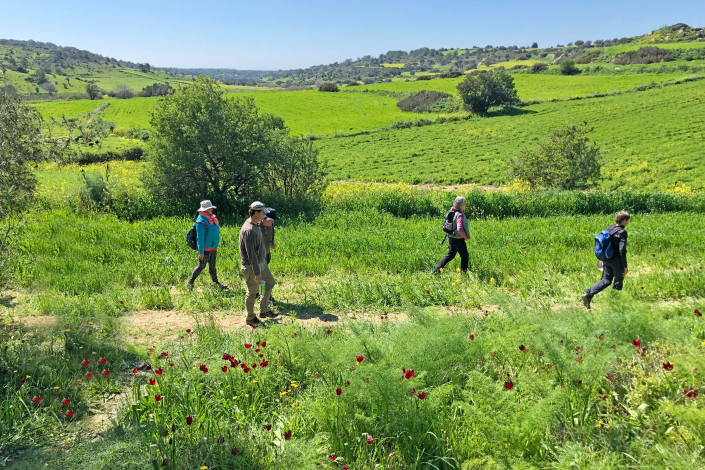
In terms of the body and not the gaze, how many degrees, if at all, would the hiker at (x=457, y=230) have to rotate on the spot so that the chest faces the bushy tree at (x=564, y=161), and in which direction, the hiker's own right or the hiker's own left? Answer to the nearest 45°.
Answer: approximately 90° to the hiker's own left

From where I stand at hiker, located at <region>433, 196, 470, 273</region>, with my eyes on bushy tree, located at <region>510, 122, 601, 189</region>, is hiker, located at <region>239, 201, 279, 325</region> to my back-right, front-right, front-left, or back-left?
back-left

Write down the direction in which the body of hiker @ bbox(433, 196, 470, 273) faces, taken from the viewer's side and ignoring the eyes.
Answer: to the viewer's right

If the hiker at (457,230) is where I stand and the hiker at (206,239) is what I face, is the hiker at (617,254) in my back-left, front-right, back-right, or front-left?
back-left
